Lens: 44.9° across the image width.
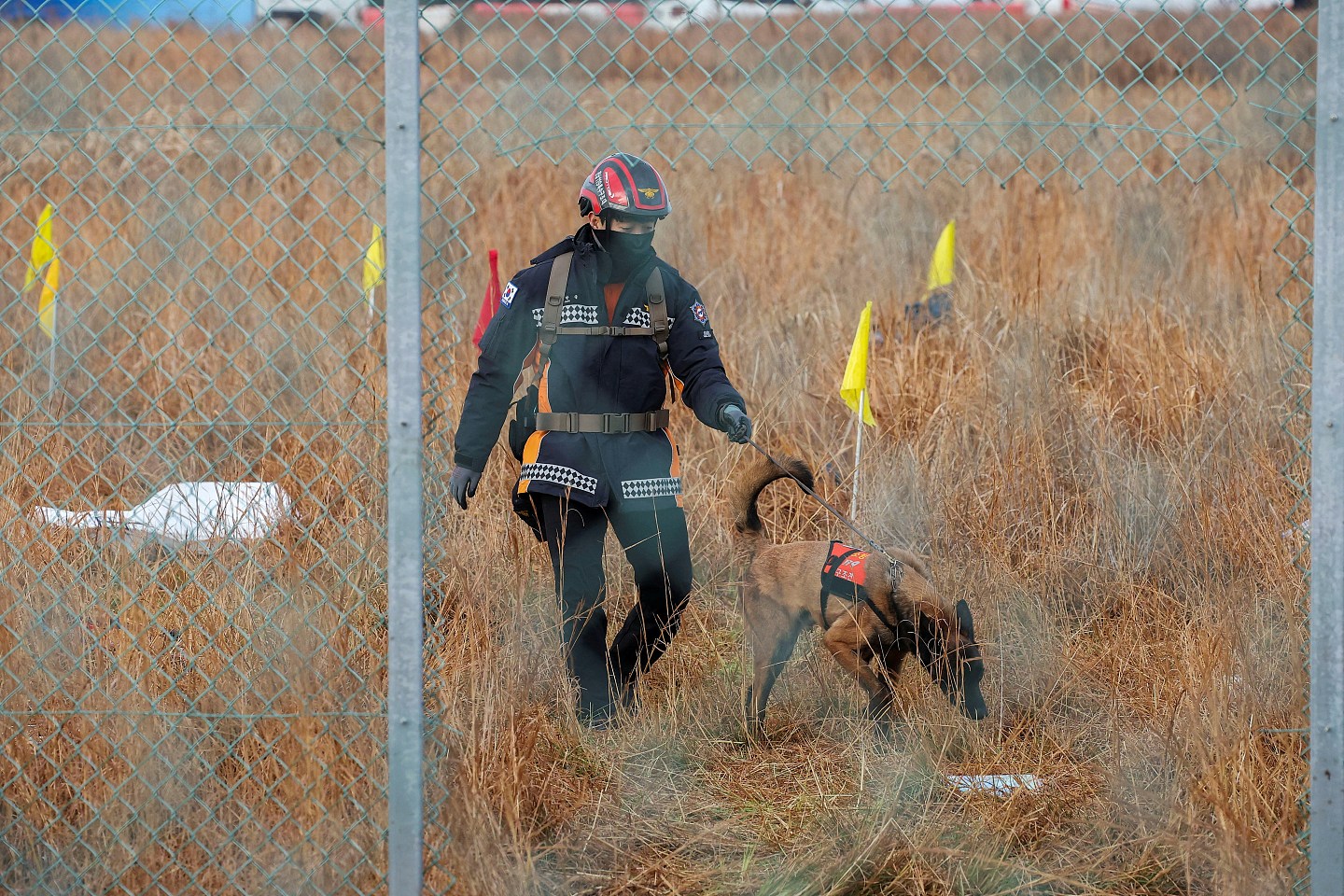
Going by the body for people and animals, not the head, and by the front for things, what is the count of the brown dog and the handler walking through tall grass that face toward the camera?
1

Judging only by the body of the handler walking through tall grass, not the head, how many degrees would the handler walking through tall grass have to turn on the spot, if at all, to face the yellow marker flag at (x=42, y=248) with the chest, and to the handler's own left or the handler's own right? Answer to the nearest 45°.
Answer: approximately 135° to the handler's own right

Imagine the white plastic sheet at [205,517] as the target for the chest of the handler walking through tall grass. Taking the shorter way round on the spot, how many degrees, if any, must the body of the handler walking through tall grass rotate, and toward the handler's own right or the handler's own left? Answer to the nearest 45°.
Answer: approximately 135° to the handler's own right

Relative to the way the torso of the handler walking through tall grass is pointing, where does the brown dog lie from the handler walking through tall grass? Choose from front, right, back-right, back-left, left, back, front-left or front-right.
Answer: left

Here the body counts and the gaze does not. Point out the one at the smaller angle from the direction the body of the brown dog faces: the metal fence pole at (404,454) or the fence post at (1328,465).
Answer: the fence post

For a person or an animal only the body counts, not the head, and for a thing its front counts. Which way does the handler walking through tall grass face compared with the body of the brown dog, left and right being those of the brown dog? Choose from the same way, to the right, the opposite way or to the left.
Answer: to the right

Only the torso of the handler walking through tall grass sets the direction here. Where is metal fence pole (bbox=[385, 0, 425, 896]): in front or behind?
in front

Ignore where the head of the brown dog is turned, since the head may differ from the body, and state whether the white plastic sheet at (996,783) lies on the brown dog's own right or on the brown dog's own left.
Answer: on the brown dog's own right

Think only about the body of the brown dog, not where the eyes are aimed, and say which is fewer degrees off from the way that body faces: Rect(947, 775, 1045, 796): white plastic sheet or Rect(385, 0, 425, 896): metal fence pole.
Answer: the white plastic sheet

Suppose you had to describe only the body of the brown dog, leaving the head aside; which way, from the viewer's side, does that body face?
to the viewer's right

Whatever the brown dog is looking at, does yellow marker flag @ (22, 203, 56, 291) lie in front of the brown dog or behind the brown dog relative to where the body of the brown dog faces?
behind

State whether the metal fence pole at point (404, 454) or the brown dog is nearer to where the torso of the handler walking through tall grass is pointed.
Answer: the metal fence pole

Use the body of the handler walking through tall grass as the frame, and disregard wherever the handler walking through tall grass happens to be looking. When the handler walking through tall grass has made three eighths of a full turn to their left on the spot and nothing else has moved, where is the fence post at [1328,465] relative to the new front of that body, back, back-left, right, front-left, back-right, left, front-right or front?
right

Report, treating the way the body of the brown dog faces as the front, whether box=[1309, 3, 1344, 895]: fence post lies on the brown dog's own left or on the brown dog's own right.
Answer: on the brown dog's own right

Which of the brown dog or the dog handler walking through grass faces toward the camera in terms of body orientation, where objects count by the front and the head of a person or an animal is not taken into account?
the dog handler walking through grass

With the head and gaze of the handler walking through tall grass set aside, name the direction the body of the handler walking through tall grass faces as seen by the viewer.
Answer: toward the camera

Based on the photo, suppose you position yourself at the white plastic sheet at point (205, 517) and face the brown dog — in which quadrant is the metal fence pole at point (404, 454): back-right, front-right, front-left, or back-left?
front-right
